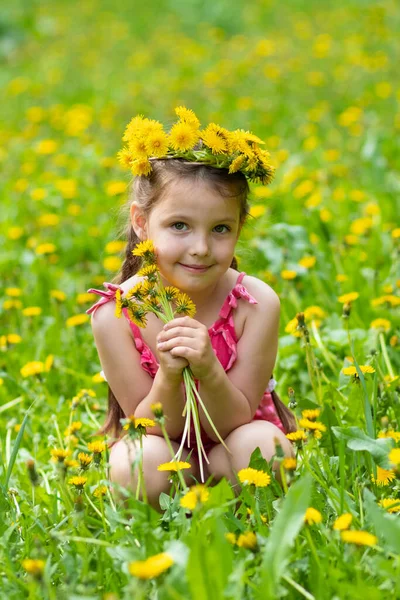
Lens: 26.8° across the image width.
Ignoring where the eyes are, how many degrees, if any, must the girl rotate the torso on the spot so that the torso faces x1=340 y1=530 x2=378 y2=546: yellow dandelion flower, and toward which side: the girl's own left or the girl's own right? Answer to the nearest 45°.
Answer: approximately 45° to the girl's own left

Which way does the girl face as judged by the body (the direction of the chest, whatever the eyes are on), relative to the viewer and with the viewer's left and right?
facing the viewer

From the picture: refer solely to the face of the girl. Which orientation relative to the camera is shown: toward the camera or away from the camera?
toward the camera

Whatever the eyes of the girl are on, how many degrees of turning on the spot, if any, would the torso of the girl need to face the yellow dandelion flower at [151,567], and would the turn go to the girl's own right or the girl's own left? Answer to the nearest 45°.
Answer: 0° — they already face it

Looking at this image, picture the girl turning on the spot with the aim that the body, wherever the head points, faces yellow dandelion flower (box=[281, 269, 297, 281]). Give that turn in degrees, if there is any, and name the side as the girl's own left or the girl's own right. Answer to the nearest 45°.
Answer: approximately 180°

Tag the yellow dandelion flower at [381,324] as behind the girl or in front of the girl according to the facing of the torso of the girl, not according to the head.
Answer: behind

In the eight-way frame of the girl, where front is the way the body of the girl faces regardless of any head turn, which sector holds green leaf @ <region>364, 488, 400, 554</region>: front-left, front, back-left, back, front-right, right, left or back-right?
front-left
